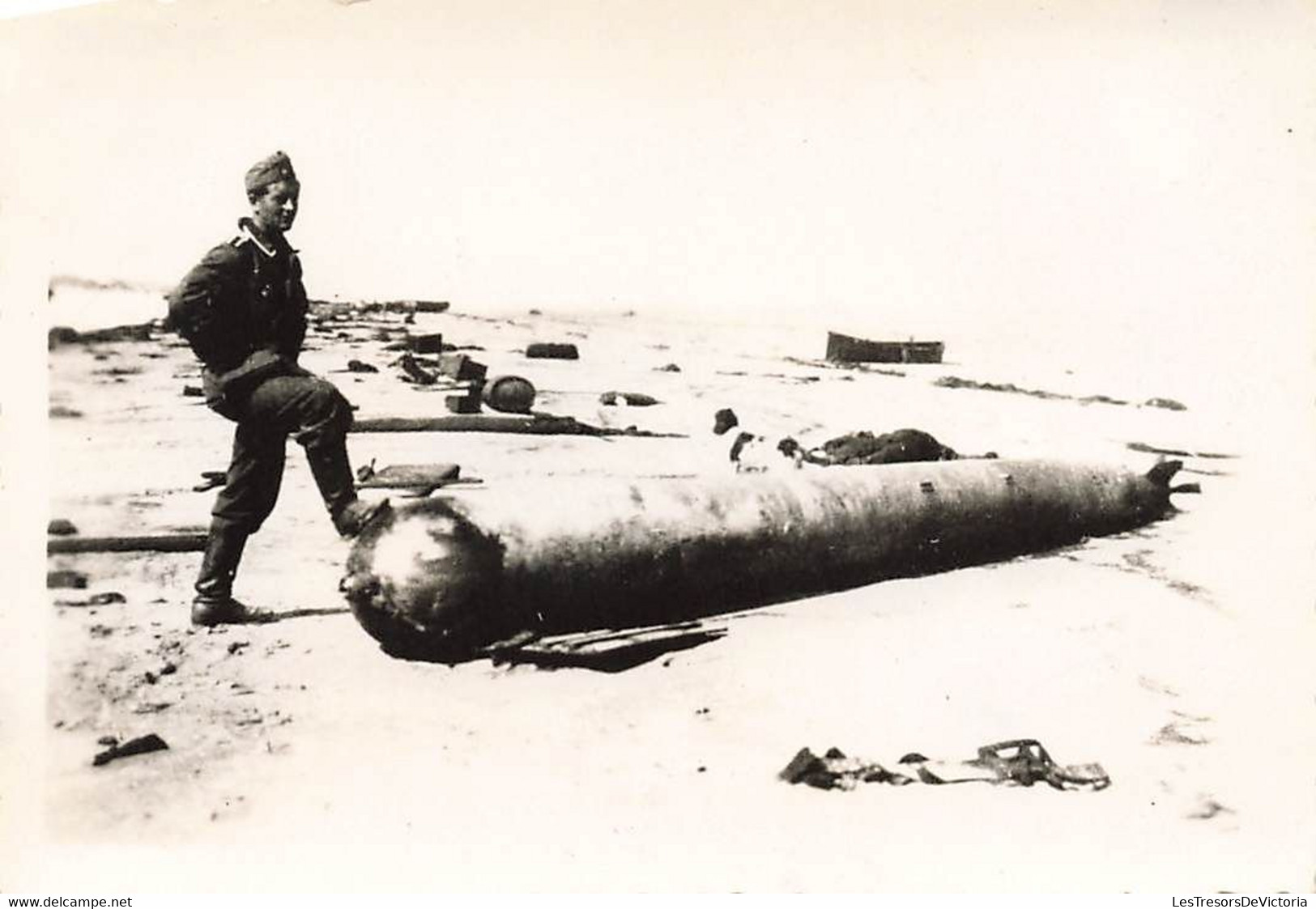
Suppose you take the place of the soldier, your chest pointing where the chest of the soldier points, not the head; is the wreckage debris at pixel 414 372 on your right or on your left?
on your left

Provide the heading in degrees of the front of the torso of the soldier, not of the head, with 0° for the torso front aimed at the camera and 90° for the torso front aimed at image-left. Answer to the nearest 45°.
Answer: approximately 315°

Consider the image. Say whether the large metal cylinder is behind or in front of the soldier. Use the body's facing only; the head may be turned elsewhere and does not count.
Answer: in front

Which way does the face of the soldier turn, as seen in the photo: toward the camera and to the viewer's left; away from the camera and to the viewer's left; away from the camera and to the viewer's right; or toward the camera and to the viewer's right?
toward the camera and to the viewer's right

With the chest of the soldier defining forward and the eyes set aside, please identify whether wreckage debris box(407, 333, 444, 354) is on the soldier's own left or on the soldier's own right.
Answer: on the soldier's own left

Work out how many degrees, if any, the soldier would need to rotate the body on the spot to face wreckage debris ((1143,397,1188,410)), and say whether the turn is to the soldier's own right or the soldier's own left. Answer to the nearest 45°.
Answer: approximately 45° to the soldier's own left

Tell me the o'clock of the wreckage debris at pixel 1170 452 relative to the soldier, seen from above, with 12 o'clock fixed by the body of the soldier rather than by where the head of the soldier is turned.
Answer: The wreckage debris is roughly at 11 o'clock from the soldier.
